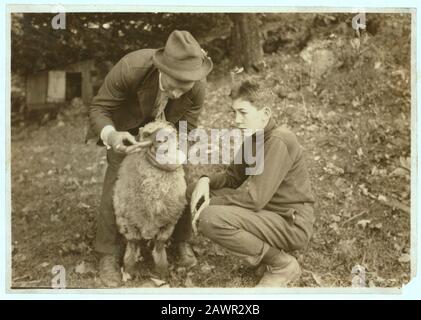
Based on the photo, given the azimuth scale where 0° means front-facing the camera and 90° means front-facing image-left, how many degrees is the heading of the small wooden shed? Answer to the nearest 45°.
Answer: approximately 0°

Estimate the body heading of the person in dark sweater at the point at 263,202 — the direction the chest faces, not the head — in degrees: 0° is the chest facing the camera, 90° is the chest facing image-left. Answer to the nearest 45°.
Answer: approximately 90°

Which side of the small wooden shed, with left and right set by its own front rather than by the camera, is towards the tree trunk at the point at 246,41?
left

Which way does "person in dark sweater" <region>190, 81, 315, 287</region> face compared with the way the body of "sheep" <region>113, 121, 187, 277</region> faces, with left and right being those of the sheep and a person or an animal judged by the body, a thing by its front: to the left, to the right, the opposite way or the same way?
to the right

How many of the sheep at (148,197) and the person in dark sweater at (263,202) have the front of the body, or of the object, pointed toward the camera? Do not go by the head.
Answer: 1

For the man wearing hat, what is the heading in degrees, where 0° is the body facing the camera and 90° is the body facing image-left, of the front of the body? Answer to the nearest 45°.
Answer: approximately 315°

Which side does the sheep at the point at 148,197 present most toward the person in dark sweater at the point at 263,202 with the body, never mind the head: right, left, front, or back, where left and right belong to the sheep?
left

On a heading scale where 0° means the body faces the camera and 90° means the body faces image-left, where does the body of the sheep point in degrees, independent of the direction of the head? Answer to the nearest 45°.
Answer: approximately 0°
